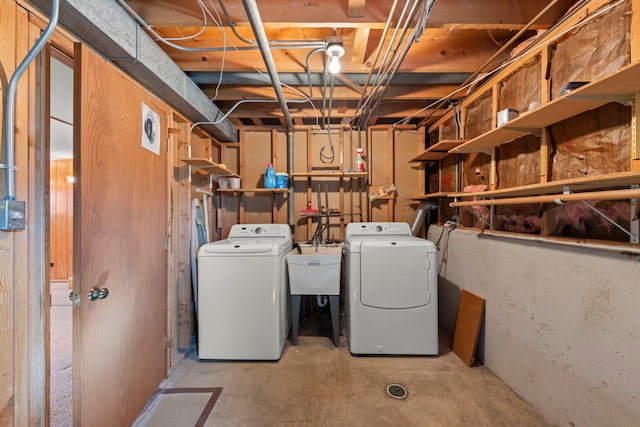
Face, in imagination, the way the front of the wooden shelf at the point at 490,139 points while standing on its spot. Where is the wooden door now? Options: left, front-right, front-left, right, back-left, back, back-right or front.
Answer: front-left

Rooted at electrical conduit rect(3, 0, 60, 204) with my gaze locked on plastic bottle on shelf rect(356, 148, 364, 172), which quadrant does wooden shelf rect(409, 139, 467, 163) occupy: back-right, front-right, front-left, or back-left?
front-right

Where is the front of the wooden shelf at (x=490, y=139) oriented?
to the viewer's left

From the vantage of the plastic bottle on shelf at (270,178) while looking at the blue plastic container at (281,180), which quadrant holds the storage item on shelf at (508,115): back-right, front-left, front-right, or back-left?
front-right

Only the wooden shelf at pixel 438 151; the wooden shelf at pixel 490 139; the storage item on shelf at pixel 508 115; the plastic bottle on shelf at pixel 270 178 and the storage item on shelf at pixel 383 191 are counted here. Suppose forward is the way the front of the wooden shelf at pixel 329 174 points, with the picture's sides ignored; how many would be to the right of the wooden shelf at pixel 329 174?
1

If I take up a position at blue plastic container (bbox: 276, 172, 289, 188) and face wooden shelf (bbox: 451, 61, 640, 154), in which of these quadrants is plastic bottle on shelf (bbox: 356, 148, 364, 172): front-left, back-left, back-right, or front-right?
front-left

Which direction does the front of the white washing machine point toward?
toward the camera

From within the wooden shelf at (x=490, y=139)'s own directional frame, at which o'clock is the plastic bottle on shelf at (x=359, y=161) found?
The plastic bottle on shelf is roughly at 1 o'clock from the wooden shelf.

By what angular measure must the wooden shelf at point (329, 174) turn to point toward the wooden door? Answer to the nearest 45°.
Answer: approximately 45° to its right

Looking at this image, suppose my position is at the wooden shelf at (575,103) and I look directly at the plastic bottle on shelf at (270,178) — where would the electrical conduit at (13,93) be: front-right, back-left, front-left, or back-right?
front-left

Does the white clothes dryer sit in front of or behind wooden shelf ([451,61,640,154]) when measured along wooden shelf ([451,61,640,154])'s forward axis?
in front

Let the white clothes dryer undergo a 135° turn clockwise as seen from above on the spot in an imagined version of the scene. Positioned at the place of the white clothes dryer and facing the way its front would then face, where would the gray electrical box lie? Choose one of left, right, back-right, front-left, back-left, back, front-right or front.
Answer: left

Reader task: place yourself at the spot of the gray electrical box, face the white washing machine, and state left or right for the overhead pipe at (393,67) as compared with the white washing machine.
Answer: right
